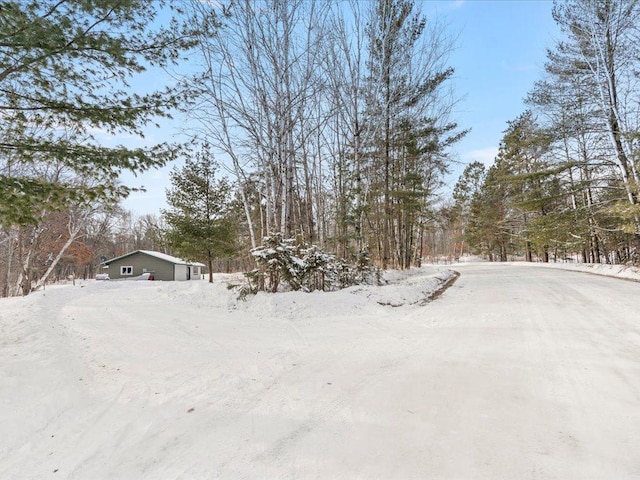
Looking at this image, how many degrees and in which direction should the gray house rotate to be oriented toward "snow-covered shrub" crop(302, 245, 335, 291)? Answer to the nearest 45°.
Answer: approximately 45° to its right

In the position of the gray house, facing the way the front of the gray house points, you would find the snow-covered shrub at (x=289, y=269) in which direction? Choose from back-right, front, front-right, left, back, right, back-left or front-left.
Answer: front-right

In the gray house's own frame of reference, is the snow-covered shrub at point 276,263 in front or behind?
in front

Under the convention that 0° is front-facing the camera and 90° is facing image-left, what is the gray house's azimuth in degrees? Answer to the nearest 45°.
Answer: approximately 315°
